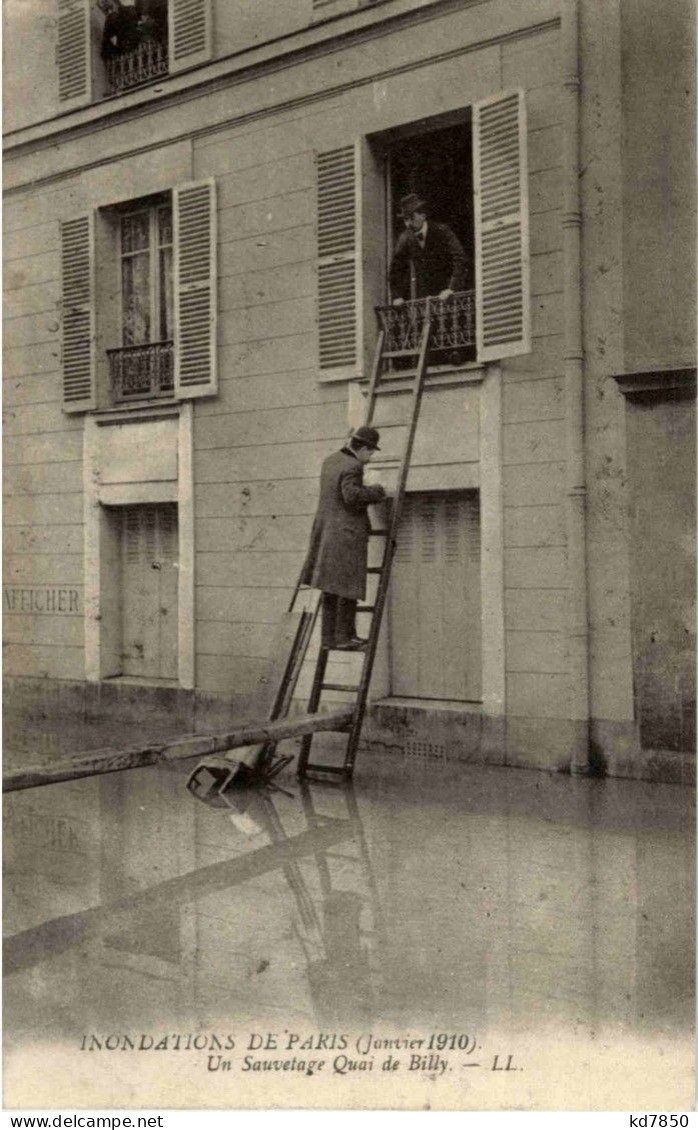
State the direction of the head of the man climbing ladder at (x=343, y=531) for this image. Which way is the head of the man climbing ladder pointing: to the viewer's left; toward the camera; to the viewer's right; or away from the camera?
to the viewer's right

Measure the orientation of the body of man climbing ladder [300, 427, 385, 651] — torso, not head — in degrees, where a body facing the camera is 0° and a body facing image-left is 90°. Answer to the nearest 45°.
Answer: approximately 270°

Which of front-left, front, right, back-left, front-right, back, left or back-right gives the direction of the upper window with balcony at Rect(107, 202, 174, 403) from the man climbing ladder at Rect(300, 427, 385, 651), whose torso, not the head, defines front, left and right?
back-left
